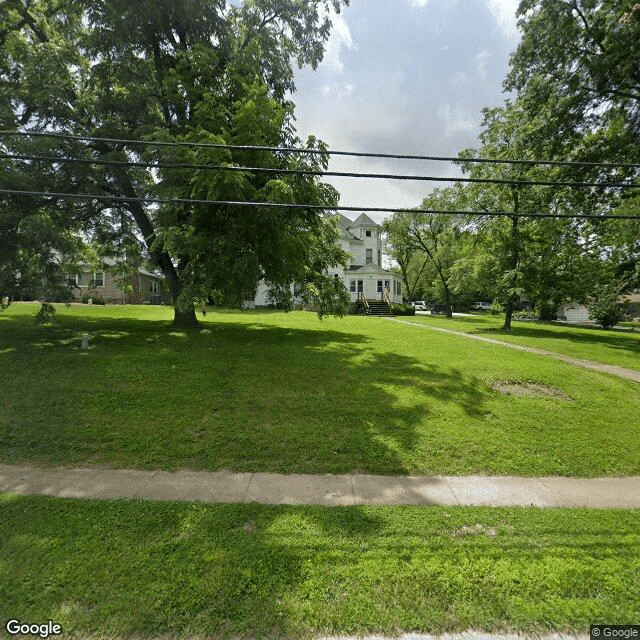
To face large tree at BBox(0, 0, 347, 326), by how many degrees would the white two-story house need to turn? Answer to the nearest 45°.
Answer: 0° — it already faces it

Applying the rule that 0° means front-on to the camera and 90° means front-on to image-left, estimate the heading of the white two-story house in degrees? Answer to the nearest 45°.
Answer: approximately 0°

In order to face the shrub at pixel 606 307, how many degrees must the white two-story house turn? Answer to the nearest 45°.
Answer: approximately 45° to its left
